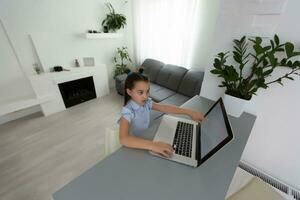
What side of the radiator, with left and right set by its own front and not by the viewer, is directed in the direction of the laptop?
front

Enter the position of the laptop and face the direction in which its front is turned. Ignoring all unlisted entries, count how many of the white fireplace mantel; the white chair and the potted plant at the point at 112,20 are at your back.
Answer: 0

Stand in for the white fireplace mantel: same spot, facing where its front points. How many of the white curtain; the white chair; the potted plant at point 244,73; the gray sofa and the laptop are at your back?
0

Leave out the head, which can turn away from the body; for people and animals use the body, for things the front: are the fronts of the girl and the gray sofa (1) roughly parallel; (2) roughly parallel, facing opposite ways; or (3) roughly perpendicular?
roughly perpendicular

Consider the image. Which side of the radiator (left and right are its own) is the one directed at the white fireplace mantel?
front

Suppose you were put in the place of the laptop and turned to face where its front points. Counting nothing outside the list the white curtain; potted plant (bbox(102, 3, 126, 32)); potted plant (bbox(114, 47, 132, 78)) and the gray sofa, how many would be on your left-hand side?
0

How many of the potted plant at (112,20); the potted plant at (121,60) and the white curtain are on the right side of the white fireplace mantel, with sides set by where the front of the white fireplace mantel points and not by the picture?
0

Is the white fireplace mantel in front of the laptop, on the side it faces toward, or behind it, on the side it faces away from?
in front

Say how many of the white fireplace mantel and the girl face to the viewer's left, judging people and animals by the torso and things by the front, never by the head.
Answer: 0

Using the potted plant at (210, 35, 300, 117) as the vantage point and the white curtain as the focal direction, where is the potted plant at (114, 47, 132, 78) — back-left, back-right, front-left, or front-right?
front-left

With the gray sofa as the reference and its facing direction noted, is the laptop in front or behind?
in front

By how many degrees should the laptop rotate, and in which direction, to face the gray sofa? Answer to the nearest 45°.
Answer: approximately 90° to its right

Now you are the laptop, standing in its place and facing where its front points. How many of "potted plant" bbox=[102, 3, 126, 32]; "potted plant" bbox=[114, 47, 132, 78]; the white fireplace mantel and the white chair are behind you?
0

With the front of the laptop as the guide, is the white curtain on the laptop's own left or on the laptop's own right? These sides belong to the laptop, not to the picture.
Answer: on the laptop's own right

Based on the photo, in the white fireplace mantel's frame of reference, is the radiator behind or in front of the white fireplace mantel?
in front

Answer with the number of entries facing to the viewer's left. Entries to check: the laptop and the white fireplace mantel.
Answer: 1

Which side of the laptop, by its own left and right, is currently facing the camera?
left

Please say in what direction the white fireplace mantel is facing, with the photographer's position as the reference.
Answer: facing the viewer and to the right of the viewer

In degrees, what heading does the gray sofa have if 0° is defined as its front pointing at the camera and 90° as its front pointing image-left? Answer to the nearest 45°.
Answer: approximately 45°
